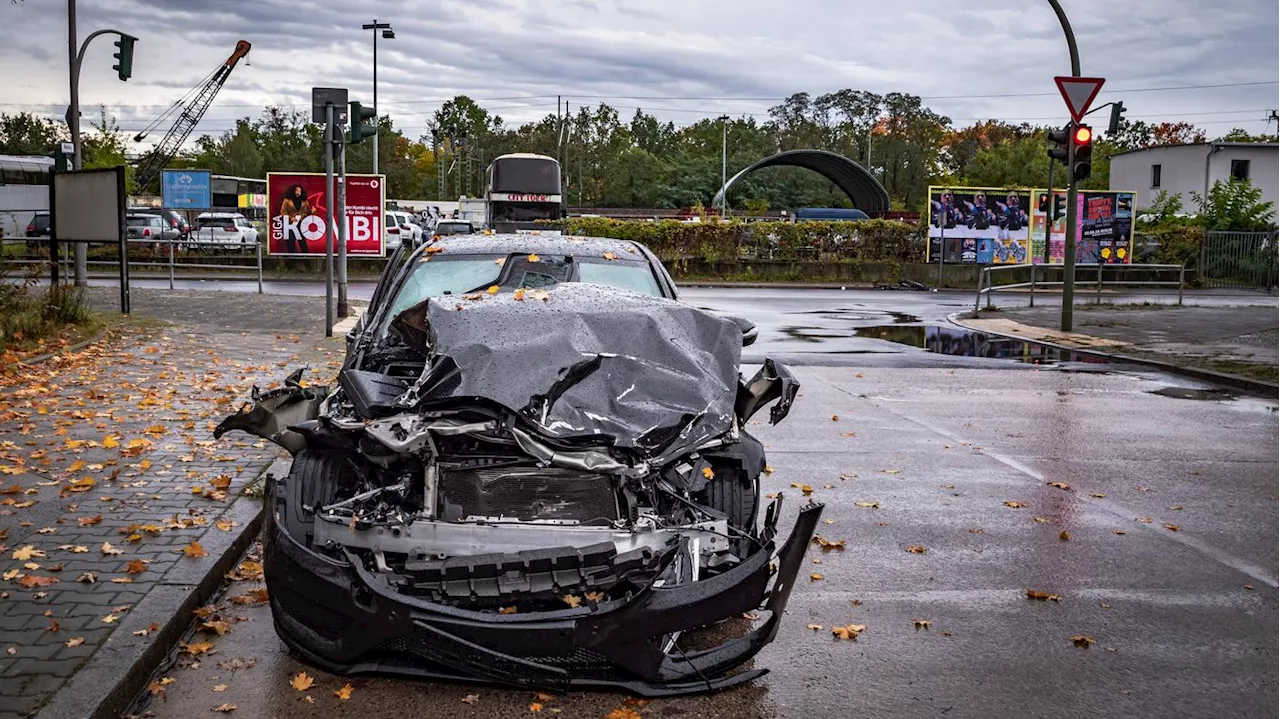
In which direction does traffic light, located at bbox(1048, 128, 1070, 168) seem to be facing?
to the viewer's left

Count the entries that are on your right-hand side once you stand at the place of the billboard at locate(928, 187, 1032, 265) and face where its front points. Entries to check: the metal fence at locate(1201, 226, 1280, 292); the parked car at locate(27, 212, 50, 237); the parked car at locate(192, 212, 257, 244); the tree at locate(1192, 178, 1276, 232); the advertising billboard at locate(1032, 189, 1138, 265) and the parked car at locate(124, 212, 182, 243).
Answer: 3

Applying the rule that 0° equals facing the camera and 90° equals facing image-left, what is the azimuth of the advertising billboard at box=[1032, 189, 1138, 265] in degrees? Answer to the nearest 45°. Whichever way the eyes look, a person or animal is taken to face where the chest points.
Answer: approximately 0°

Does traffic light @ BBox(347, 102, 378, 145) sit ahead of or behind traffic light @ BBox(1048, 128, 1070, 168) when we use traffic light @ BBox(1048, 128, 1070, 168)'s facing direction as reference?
ahead

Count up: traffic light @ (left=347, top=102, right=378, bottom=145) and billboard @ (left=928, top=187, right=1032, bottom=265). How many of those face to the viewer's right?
1

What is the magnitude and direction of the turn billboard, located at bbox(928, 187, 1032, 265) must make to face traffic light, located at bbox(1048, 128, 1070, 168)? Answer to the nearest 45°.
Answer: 0° — it already faces it

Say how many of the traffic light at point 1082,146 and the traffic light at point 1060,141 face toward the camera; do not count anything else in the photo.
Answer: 1

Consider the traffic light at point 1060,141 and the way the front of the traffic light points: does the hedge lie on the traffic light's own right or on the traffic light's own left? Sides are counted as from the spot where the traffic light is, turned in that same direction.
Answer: on the traffic light's own right

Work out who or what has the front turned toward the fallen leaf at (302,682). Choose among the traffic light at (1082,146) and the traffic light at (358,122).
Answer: the traffic light at (1082,146)

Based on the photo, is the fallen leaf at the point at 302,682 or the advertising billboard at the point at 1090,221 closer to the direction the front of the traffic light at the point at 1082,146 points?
the fallen leaf

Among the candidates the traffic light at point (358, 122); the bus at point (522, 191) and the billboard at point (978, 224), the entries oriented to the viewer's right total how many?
1

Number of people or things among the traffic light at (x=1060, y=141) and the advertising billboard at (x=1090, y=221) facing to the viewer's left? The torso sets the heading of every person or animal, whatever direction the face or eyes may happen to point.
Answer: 1
